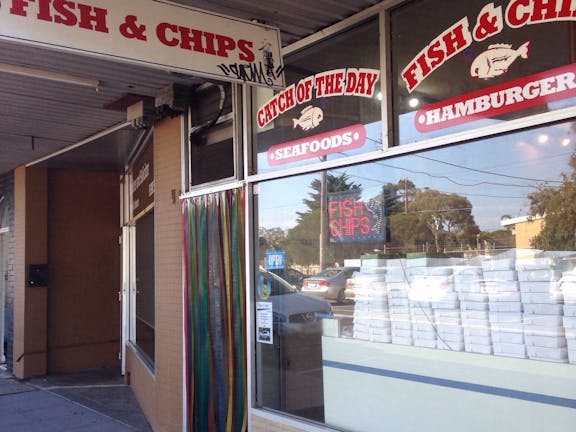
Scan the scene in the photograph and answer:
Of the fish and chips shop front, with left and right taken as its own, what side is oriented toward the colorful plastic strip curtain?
right

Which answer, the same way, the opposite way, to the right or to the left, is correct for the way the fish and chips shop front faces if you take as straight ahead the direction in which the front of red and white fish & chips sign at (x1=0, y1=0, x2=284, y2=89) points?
to the right

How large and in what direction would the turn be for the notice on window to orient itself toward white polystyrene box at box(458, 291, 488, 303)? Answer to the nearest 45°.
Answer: approximately 90° to its left

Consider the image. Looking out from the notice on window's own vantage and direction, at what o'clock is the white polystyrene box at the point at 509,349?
The white polystyrene box is roughly at 9 o'clock from the notice on window.

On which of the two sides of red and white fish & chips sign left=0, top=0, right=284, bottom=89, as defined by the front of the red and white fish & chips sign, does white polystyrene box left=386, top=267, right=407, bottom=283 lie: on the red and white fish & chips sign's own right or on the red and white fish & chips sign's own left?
on the red and white fish & chips sign's own left

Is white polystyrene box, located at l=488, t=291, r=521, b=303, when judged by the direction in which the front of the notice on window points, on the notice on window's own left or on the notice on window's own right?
on the notice on window's own left

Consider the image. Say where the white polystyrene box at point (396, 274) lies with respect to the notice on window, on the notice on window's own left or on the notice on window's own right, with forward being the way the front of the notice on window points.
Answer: on the notice on window's own left

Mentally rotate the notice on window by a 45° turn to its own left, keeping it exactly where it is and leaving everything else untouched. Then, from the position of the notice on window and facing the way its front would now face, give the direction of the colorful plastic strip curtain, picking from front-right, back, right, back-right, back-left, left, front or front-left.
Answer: back-right

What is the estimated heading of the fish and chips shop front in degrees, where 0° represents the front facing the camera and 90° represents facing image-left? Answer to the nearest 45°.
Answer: approximately 45°

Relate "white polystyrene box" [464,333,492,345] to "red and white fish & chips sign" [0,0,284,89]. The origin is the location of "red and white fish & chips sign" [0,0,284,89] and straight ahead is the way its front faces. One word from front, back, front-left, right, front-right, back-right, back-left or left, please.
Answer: front-left

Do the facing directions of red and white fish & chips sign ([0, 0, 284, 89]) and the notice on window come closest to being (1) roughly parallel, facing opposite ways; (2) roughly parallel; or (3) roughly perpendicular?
roughly perpendicular

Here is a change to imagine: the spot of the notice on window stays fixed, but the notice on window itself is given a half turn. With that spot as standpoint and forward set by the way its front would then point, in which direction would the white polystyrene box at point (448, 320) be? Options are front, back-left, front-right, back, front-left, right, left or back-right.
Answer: right

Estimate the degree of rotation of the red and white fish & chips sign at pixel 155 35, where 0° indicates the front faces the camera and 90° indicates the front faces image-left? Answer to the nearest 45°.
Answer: approximately 315°

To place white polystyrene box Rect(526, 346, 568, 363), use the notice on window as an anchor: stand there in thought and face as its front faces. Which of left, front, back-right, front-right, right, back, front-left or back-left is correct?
left

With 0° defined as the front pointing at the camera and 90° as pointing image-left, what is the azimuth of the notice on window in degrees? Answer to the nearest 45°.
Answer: approximately 45°
